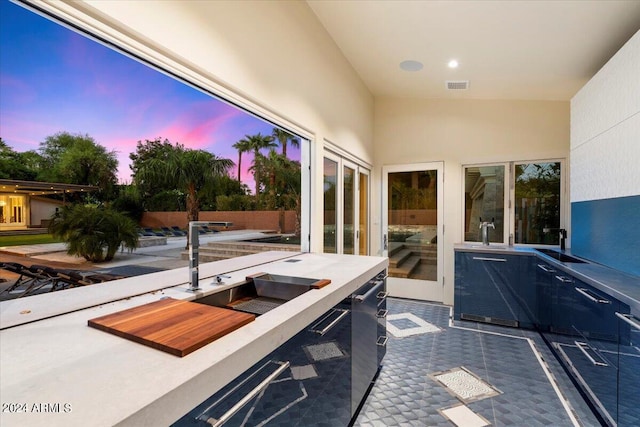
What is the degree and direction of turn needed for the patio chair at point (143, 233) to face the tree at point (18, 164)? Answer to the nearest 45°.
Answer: approximately 135° to its right

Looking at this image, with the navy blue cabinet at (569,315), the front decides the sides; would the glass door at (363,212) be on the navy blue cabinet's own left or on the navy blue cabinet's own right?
on the navy blue cabinet's own right

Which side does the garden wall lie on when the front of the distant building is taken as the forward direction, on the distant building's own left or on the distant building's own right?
on the distant building's own left

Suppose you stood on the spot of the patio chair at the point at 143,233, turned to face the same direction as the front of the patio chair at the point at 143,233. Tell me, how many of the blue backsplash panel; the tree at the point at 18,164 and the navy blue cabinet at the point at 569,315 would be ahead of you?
2

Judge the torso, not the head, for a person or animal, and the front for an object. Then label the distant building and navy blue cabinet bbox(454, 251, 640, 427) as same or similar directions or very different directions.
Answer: very different directions
